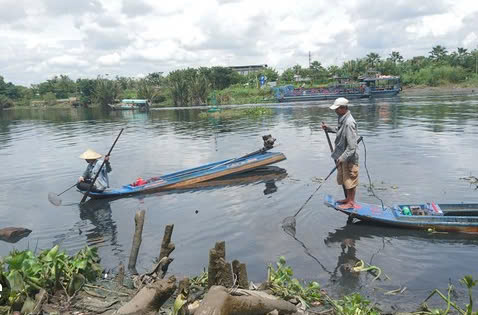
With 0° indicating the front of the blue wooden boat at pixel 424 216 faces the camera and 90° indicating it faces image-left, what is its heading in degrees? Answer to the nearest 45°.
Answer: approximately 90°

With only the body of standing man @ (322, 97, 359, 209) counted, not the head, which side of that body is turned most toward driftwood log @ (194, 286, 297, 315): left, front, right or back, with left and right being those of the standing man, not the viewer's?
left

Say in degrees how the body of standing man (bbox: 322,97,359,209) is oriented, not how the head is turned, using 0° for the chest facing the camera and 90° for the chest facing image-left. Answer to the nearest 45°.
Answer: approximately 90°

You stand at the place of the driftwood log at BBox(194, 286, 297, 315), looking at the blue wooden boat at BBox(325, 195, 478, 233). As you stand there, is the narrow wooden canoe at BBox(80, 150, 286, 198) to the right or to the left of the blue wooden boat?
left

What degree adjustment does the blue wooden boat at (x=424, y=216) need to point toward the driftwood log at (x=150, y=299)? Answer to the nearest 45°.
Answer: approximately 45° to its left

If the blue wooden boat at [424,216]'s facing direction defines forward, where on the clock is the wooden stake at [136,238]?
The wooden stake is roughly at 11 o'clock from the blue wooden boat.

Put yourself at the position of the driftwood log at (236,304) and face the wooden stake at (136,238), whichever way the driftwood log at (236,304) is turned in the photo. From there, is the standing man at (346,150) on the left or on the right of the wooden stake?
right

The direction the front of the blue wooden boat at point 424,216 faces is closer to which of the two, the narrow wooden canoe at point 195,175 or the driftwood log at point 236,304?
the narrow wooden canoe

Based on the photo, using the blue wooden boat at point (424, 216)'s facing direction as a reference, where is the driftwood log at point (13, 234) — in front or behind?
in front

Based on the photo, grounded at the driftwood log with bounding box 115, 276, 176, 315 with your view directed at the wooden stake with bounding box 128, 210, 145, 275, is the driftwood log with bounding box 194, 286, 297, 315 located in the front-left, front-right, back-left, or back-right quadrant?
back-right

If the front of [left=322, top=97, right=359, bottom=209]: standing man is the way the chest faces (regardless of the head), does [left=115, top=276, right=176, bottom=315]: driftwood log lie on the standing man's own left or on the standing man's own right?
on the standing man's own left
